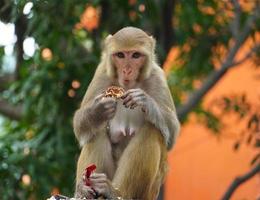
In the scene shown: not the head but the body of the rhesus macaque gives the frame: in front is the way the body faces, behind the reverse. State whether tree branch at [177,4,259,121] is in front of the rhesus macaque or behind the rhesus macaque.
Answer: behind

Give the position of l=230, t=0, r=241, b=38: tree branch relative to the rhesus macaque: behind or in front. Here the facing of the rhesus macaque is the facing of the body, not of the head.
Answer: behind

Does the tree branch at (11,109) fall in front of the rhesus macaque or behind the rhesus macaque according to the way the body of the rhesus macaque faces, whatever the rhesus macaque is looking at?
behind

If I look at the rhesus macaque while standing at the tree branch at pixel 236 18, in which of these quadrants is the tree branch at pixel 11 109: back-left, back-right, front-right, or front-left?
front-right

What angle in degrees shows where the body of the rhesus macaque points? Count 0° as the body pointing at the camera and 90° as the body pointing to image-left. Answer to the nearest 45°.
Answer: approximately 0°

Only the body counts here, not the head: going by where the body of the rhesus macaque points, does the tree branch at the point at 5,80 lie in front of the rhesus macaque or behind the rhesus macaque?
behind
